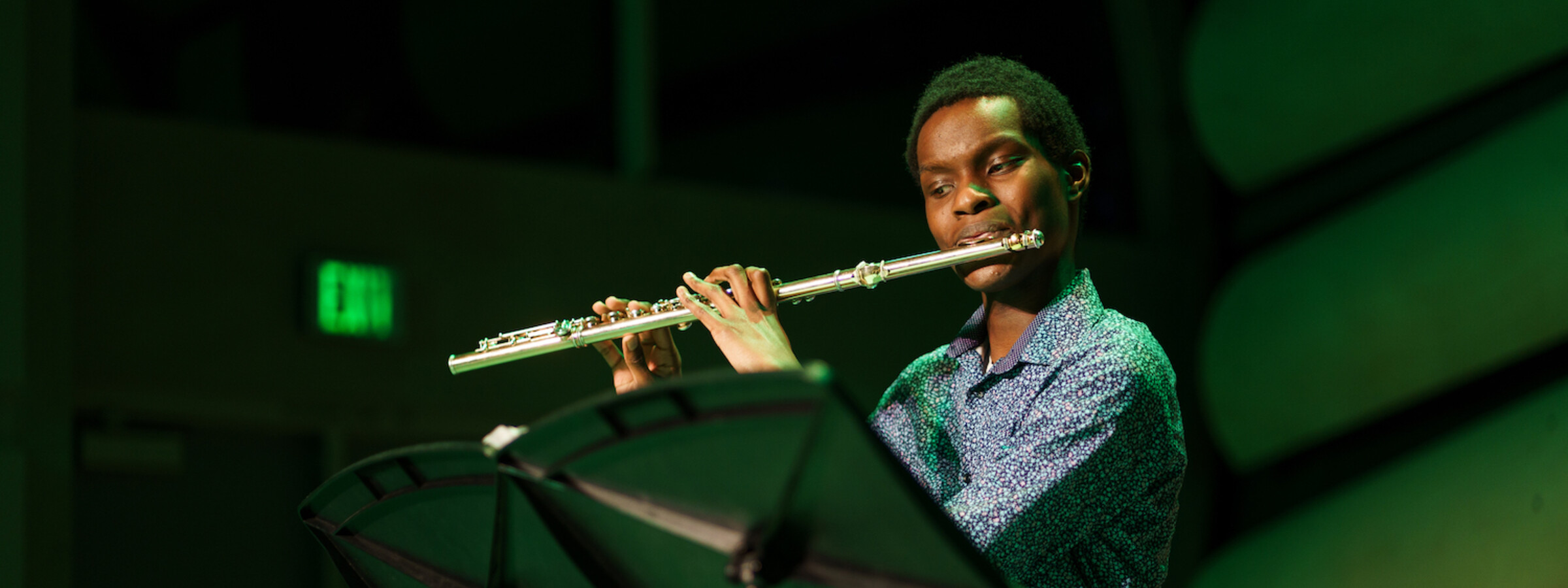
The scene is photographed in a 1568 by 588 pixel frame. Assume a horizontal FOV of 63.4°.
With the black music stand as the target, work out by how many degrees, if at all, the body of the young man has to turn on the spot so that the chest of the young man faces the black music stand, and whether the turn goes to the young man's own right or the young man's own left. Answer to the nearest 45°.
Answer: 0° — they already face it

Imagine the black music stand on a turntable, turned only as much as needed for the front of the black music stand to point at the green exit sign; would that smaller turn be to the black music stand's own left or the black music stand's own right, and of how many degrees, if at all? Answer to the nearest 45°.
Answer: approximately 45° to the black music stand's own left

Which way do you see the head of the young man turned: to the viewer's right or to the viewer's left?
to the viewer's left

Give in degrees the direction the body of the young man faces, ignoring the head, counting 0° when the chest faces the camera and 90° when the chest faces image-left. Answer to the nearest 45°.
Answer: approximately 45°

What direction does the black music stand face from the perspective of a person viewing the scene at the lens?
facing away from the viewer and to the right of the viewer

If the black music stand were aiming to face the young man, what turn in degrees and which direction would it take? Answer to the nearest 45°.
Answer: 0° — it already faces them

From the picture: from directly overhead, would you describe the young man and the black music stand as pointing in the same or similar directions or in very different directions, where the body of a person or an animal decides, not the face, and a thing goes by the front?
very different directions
